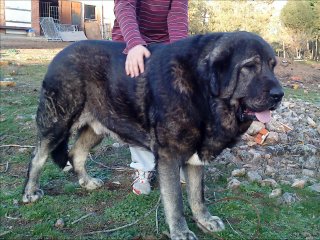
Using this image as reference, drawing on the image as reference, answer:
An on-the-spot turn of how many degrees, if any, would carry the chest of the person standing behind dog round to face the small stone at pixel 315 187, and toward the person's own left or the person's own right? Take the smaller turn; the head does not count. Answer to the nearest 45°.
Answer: approximately 90° to the person's own left

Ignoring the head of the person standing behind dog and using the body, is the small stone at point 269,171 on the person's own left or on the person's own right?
on the person's own left

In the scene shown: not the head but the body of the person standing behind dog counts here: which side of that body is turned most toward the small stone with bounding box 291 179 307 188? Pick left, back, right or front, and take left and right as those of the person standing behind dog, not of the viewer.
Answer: left

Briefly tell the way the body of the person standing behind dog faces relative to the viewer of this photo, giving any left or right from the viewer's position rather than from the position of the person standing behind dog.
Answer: facing the viewer

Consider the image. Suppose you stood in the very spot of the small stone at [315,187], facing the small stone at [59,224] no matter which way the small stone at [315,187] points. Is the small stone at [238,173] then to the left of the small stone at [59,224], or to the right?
right

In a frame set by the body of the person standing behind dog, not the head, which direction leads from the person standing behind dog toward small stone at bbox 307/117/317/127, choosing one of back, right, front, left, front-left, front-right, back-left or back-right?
back-left
